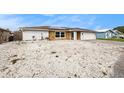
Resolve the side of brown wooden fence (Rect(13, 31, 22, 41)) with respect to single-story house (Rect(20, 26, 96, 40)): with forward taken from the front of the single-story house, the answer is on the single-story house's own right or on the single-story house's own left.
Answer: on the single-story house's own right

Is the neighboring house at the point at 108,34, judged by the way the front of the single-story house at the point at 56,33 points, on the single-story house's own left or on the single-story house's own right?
on the single-story house's own left

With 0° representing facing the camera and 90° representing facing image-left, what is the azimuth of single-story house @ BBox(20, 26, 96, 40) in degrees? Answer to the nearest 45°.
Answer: approximately 0°

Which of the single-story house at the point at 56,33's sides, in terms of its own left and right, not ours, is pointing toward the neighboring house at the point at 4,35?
right
